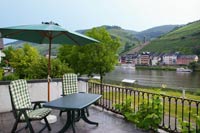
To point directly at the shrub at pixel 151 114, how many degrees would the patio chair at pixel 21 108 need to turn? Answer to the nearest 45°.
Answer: approximately 45° to its left

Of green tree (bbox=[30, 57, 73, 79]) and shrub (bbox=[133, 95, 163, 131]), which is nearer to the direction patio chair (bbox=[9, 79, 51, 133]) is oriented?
the shrub

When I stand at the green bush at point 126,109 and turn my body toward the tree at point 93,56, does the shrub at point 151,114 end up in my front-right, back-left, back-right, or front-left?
back-right

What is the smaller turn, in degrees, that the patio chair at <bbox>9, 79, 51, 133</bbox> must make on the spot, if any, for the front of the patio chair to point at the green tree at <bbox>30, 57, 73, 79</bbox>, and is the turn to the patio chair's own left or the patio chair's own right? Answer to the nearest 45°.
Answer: approximately 135° to the patio chair's own left

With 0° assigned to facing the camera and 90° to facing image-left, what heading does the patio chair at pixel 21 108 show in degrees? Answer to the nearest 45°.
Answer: approximately 315°

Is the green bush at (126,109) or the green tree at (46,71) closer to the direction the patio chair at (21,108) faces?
the green bush

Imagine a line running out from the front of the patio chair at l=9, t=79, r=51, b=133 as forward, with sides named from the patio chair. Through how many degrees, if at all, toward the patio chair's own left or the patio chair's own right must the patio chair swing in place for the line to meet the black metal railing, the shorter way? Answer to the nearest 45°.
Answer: approximately 45° to the patio chair's own left

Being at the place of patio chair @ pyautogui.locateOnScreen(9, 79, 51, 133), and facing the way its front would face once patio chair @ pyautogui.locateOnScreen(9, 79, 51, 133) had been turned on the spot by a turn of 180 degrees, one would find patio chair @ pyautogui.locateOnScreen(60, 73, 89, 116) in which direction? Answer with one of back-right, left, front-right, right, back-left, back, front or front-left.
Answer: right

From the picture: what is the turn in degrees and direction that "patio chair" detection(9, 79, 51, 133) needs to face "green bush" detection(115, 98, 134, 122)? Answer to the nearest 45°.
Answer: approximately 45° to its left
